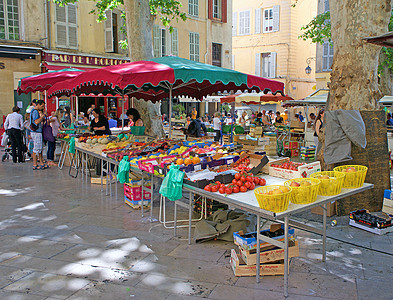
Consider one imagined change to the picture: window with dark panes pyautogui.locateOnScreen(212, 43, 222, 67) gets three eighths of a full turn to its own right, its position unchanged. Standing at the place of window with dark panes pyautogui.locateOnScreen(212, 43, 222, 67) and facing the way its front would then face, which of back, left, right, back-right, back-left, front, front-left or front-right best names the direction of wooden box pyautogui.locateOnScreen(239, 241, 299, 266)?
left

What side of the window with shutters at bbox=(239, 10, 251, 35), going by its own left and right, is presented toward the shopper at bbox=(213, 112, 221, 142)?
front

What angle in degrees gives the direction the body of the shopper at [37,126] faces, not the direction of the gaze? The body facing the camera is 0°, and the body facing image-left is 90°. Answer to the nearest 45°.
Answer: approximately 270°

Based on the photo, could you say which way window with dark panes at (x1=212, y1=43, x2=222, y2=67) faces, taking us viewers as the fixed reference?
facing the viewer and to the right of the viewer

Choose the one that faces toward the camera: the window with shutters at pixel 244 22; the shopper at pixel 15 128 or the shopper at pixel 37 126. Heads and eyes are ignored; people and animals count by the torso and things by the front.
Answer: the window with shutters

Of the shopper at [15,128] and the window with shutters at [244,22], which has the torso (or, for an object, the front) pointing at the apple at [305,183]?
the window with shutters

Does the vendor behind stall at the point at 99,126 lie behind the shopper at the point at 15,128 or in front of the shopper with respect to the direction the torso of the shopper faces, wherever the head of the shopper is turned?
behind

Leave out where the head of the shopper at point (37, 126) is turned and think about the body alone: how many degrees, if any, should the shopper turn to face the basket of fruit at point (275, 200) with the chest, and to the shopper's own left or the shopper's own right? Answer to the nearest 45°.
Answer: approximately 90° to the shopper's own right

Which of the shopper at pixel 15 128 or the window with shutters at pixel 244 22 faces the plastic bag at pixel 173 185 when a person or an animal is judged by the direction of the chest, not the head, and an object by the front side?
the window with shutters

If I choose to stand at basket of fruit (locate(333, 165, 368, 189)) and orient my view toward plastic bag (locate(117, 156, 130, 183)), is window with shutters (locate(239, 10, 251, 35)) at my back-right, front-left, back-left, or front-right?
front-right

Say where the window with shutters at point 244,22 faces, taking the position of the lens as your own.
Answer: facing the viewer

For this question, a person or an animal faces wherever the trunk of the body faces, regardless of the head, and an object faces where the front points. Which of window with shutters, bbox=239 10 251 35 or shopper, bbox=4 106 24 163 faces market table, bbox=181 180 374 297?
the window with shutters
